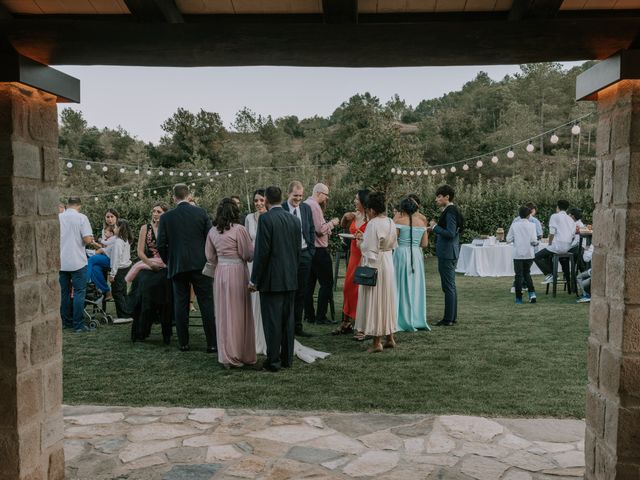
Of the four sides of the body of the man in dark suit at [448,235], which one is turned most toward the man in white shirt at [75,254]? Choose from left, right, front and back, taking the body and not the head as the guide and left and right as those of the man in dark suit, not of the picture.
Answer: front

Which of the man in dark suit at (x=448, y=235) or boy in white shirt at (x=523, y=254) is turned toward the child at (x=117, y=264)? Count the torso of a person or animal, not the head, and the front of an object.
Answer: the man in dark suit

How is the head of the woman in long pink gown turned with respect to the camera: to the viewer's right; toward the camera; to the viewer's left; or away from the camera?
away from the camera

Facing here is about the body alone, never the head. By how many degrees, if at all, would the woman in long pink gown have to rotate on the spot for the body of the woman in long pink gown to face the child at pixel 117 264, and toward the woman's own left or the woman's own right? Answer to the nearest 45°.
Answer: approximately 45° to the woman's own left

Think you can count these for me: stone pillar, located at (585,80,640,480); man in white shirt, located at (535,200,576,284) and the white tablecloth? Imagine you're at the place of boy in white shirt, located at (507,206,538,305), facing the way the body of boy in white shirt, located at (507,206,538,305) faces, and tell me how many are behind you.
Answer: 1

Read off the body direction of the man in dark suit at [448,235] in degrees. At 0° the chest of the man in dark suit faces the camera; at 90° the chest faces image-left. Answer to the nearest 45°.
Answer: approximately 90°

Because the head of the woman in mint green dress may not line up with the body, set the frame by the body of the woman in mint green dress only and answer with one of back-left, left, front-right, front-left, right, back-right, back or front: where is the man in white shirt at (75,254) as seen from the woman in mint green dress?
left

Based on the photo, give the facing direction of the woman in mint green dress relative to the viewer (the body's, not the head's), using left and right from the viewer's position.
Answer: facing away from the viewer

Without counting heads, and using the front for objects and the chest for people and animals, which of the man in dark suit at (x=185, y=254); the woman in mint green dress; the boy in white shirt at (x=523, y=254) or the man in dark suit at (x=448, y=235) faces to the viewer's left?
the man in dark suit at (x=448, y=235)

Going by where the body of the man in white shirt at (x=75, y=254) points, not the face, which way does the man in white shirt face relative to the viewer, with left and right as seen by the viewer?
facing away from the viewer and to the right of the viewer

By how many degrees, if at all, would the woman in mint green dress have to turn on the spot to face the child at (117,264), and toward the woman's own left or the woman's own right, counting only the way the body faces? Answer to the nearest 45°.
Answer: approximately 90° to the woman's own left

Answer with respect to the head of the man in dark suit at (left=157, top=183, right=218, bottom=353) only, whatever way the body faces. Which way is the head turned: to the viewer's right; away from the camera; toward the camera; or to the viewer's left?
away from the camera

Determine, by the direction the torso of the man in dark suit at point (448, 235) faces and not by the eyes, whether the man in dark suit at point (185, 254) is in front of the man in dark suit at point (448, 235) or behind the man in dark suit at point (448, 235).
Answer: in front

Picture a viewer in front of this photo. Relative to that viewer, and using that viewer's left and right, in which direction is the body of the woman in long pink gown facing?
facing away from the viewer

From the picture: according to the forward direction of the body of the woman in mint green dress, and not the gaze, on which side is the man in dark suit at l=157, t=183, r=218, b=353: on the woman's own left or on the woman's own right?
on the woman's own left

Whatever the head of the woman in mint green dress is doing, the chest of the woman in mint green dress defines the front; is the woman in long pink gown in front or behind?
behind
